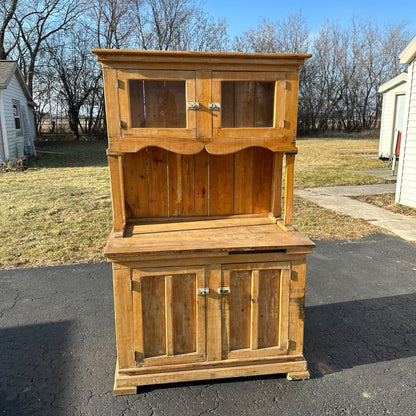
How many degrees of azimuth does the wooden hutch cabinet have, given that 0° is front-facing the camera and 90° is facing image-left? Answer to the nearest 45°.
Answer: approximately 0°

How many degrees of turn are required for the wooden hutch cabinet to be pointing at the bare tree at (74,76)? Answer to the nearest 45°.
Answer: approximately 180°
